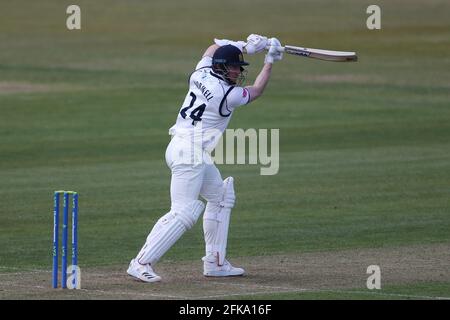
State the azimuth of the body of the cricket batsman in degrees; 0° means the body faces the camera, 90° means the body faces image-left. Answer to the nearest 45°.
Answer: approximately 225°
